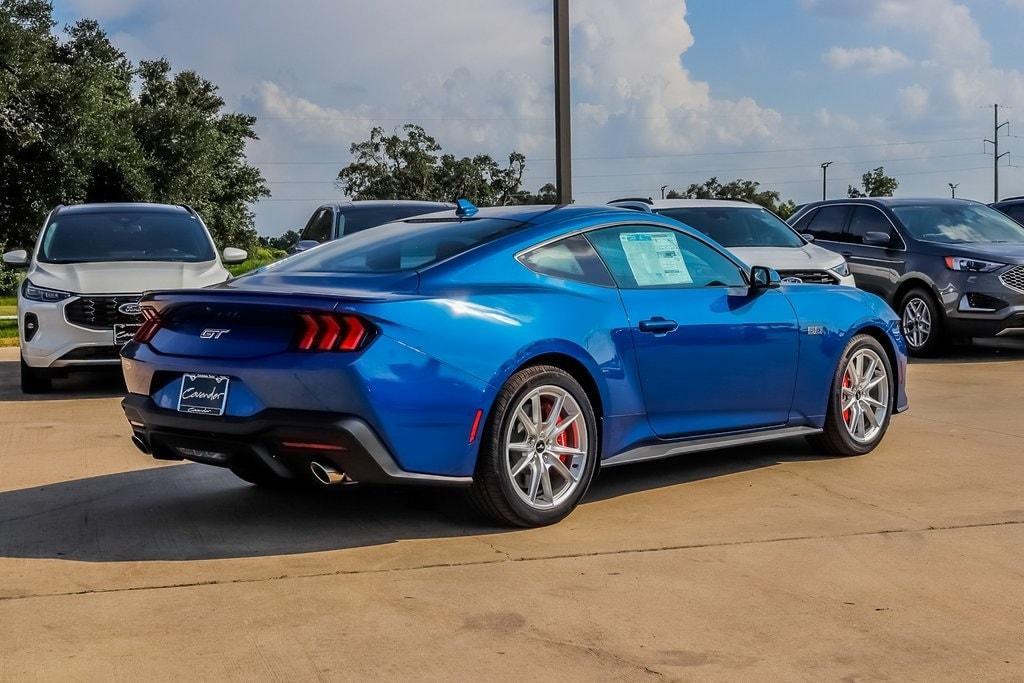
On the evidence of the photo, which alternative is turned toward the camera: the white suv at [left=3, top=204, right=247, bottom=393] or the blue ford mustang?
the white suv

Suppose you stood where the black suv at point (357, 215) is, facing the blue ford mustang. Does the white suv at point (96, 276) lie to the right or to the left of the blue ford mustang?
right

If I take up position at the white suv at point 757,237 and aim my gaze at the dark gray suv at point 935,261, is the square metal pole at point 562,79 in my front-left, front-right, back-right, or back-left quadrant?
back-left

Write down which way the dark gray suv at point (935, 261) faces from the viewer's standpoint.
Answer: facing the viewer and to the right of the viewer

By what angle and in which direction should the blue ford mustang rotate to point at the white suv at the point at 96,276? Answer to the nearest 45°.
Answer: approximately 90° to its left

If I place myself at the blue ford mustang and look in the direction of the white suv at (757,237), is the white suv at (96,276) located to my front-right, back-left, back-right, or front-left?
front-left

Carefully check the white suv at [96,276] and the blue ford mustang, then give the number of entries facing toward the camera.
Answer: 1

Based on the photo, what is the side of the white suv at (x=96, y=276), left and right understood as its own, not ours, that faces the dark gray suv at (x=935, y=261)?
left

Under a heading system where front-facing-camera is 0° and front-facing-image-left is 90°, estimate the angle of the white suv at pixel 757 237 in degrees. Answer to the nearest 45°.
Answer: approximately 315°

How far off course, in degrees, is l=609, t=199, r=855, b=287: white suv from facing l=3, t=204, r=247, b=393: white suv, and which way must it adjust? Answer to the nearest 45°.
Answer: approximately 90° to its right

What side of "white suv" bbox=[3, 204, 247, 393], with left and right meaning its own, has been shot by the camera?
front

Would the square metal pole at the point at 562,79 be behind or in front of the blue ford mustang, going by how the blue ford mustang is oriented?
in front
